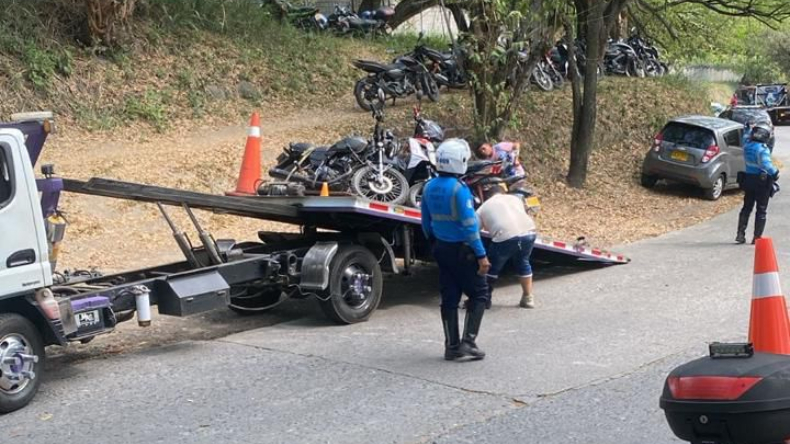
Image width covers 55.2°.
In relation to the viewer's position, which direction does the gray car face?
facing away from the viewer and to the right of the viewer

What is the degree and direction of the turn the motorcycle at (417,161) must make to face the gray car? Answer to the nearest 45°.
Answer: approximately 180°

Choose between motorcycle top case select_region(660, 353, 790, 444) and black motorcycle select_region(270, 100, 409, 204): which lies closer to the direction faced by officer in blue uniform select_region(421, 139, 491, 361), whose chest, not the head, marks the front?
the black motorcycle

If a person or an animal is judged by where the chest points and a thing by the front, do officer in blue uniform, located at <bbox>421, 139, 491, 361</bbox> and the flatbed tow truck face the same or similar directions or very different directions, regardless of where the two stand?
very different directions

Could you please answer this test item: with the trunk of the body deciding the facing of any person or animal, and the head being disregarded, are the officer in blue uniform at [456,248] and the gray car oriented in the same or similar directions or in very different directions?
same or similar directions

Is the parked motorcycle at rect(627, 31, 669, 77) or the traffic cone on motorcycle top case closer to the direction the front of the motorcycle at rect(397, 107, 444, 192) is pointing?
the traffic cone on motorcycle top case

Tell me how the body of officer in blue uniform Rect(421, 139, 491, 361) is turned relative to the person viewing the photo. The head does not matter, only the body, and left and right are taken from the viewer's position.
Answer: facing away from the viewer and to the right of the viewer

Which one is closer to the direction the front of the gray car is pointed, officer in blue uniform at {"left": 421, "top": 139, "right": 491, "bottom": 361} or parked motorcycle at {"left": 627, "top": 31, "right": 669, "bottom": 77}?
the parked motorcycle

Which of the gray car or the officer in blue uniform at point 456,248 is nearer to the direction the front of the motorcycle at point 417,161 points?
the officer in blue uniform

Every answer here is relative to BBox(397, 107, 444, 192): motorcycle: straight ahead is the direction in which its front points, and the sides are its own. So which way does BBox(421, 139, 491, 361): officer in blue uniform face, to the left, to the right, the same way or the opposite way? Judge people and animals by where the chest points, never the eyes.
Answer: the opposite way

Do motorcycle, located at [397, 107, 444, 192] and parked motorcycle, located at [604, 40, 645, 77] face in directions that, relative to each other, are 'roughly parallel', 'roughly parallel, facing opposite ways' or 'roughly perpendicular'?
roughly perpendicular

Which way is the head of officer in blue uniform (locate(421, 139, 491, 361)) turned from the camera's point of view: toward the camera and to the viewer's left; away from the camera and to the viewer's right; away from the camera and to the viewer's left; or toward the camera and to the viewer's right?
away from the camera and to the viewer's right

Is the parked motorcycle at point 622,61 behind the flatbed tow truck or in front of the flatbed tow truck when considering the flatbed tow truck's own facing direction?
behind

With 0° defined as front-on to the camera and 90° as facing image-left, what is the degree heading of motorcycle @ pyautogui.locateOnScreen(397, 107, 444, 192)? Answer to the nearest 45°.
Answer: approximately 45°

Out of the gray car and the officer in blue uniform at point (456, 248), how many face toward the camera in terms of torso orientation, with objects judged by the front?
0
